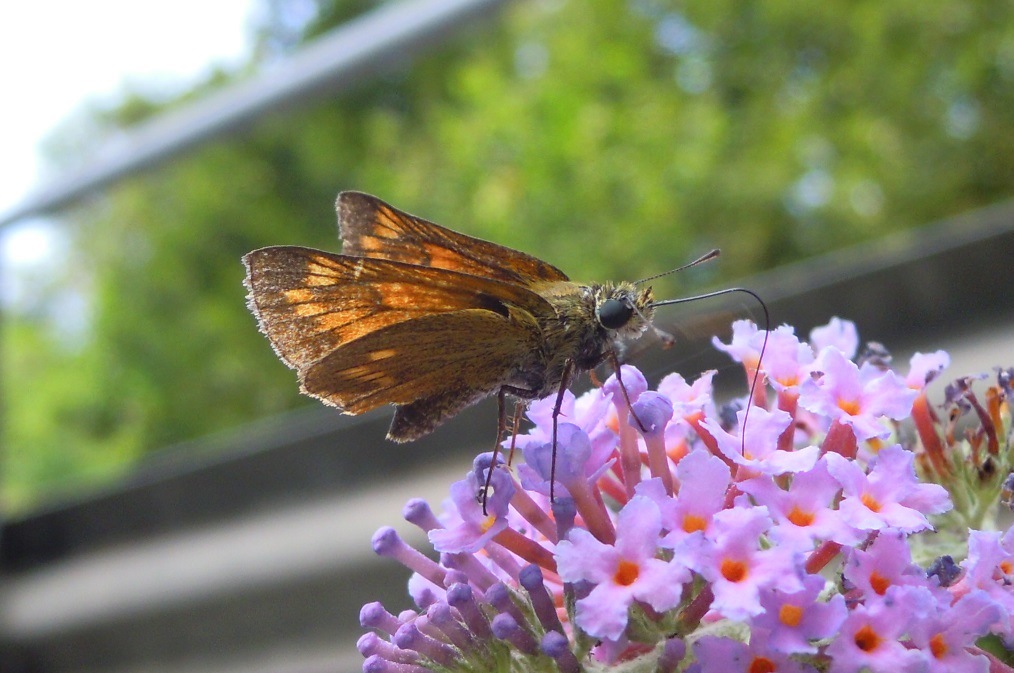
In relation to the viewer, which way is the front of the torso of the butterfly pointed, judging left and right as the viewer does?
facing to the right of the viewer
